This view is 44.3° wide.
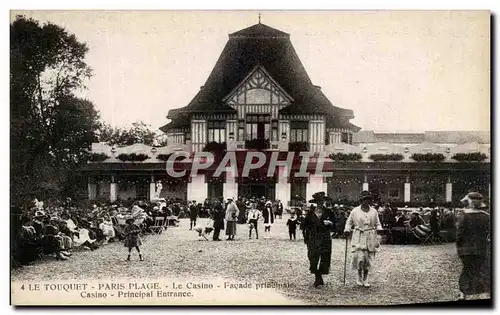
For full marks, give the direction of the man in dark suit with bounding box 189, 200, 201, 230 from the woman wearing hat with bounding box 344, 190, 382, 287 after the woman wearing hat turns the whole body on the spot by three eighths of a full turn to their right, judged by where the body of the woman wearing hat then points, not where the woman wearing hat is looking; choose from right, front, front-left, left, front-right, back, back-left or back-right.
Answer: front-left

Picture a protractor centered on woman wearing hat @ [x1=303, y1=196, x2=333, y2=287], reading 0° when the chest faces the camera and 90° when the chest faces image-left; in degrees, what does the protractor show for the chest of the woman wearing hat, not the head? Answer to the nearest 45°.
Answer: approximately 0°

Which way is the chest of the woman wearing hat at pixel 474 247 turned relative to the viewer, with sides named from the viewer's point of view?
facing away from the viewer

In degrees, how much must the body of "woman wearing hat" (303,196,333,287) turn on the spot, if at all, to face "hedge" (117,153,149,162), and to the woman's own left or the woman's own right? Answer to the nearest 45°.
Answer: approximately 90° to the woman's own right

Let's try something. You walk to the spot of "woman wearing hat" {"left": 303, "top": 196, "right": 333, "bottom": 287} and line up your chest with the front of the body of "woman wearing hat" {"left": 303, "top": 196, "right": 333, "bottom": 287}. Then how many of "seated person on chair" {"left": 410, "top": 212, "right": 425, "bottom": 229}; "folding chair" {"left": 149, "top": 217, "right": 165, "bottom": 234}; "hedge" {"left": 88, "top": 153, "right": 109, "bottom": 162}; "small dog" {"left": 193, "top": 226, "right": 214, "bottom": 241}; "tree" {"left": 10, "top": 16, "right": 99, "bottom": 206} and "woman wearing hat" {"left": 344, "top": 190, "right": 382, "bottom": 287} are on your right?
4

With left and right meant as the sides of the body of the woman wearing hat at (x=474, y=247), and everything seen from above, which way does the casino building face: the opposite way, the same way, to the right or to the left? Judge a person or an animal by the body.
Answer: the opposite way

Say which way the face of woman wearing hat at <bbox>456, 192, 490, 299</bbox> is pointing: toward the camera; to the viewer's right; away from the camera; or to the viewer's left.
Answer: to the viewer's left

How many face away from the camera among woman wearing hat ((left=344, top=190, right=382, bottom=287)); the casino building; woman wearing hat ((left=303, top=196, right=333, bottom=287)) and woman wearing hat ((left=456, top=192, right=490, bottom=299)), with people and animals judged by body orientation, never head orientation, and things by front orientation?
1
